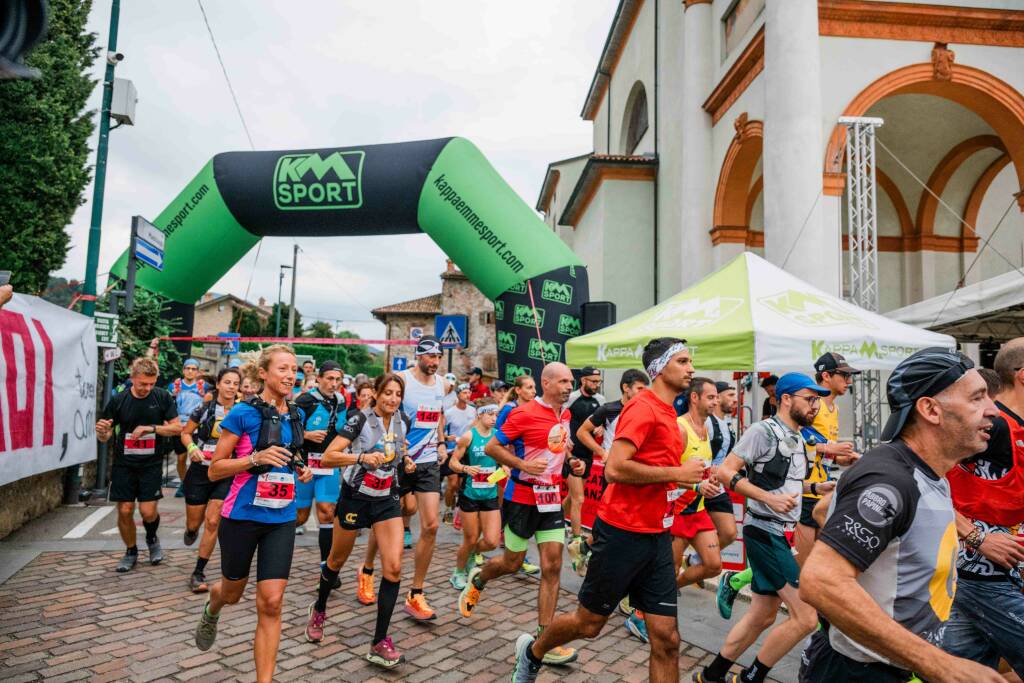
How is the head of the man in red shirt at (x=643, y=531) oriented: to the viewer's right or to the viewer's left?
to the viewer's right

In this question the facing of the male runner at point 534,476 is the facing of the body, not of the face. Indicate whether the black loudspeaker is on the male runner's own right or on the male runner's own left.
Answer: on the male runner's own left

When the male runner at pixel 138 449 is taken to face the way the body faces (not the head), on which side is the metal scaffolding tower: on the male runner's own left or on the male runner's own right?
on the male runner's own left

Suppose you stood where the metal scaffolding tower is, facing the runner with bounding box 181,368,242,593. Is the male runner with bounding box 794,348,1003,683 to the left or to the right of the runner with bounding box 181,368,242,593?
left

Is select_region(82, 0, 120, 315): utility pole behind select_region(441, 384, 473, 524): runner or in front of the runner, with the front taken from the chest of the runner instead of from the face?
behind

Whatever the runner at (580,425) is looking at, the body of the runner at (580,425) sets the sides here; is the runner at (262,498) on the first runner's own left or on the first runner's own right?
on the first runner's own right

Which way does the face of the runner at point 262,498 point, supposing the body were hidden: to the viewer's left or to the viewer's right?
to the viewer's right
